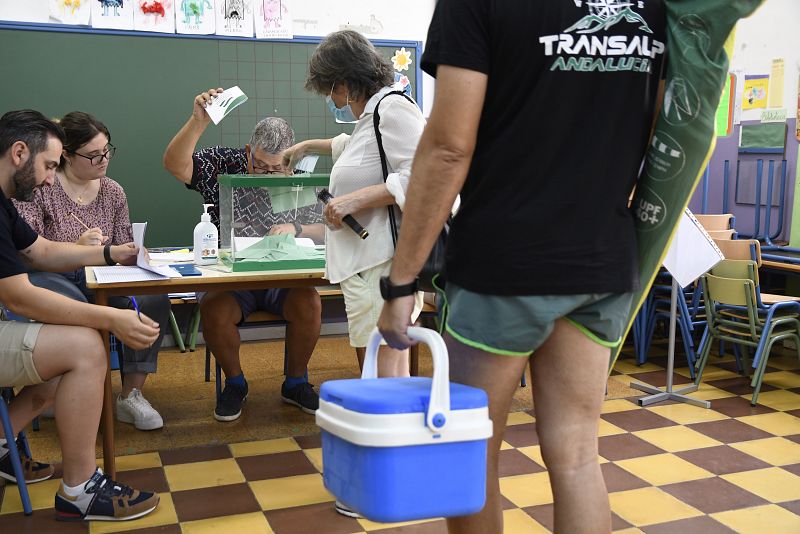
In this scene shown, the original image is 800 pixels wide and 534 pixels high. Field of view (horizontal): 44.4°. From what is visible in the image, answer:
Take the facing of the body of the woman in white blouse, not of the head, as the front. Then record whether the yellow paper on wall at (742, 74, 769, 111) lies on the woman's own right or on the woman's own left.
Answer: on the woman's own right

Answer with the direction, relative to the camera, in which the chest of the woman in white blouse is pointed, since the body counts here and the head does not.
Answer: to the viewer's left

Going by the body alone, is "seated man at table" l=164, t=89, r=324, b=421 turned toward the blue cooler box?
yes

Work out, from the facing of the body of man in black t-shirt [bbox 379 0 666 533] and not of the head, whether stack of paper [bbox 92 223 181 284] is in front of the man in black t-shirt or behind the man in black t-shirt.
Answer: in front

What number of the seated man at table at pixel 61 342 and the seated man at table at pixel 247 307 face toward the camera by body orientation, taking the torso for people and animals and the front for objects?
1

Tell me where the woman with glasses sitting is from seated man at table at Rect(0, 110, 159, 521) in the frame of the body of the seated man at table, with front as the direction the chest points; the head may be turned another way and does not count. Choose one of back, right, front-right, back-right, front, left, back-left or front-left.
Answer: left

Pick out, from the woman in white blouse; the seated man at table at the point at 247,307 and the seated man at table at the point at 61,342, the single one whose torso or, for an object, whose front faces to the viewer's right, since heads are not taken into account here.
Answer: the seated man at table at the point at 61,342

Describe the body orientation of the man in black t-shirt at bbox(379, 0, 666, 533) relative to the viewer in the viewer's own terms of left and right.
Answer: facing away from the viewer and to the left of the viewer

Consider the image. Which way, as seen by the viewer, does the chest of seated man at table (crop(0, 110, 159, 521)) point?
to the viewer's right

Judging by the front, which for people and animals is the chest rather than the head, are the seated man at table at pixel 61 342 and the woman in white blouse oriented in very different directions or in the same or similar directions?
very different directions

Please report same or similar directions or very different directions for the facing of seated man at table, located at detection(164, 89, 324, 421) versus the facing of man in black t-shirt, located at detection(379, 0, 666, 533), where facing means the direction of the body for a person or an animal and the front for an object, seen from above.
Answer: very different directions

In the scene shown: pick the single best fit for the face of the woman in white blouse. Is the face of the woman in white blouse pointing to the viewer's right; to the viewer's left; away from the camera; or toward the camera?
to the viewer's left

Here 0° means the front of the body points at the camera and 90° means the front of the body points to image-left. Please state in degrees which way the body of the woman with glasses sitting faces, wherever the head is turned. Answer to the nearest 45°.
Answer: approximately 315°

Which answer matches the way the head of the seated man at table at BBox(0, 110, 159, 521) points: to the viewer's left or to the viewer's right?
to the viewer's right

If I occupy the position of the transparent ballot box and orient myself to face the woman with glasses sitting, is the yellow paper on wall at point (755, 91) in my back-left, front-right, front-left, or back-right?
back-right
